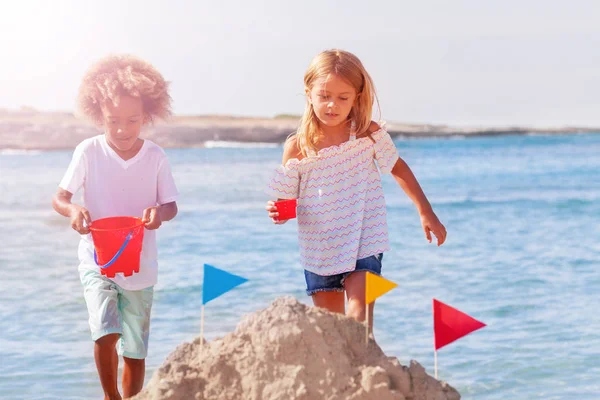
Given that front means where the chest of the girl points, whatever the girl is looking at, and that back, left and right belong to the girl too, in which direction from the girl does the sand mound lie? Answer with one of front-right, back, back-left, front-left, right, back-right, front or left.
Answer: front

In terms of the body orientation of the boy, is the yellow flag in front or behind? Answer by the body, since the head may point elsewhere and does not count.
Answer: in front

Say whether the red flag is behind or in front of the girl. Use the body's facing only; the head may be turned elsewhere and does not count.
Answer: in front

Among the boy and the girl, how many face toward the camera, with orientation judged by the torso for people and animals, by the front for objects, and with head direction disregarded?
2

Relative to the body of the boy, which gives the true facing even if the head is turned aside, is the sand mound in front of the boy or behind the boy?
in front

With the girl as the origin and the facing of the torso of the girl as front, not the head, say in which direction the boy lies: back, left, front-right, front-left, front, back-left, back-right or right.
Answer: right

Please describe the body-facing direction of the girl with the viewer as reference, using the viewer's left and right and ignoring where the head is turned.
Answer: facing the viewer

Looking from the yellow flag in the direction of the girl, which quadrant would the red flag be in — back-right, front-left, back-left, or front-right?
back-right

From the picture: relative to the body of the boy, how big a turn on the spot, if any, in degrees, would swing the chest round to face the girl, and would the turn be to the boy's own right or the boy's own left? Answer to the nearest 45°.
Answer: approximately 90° to the boy's own left
